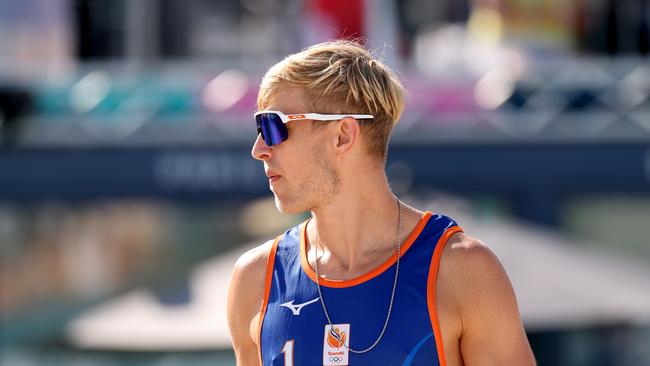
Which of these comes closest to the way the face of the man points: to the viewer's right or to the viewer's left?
to the viewer's left

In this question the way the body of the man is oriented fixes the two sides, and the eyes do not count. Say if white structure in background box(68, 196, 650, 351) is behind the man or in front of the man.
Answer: behind

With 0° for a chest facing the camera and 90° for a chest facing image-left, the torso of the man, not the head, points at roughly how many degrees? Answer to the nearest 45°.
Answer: approximately 45°
